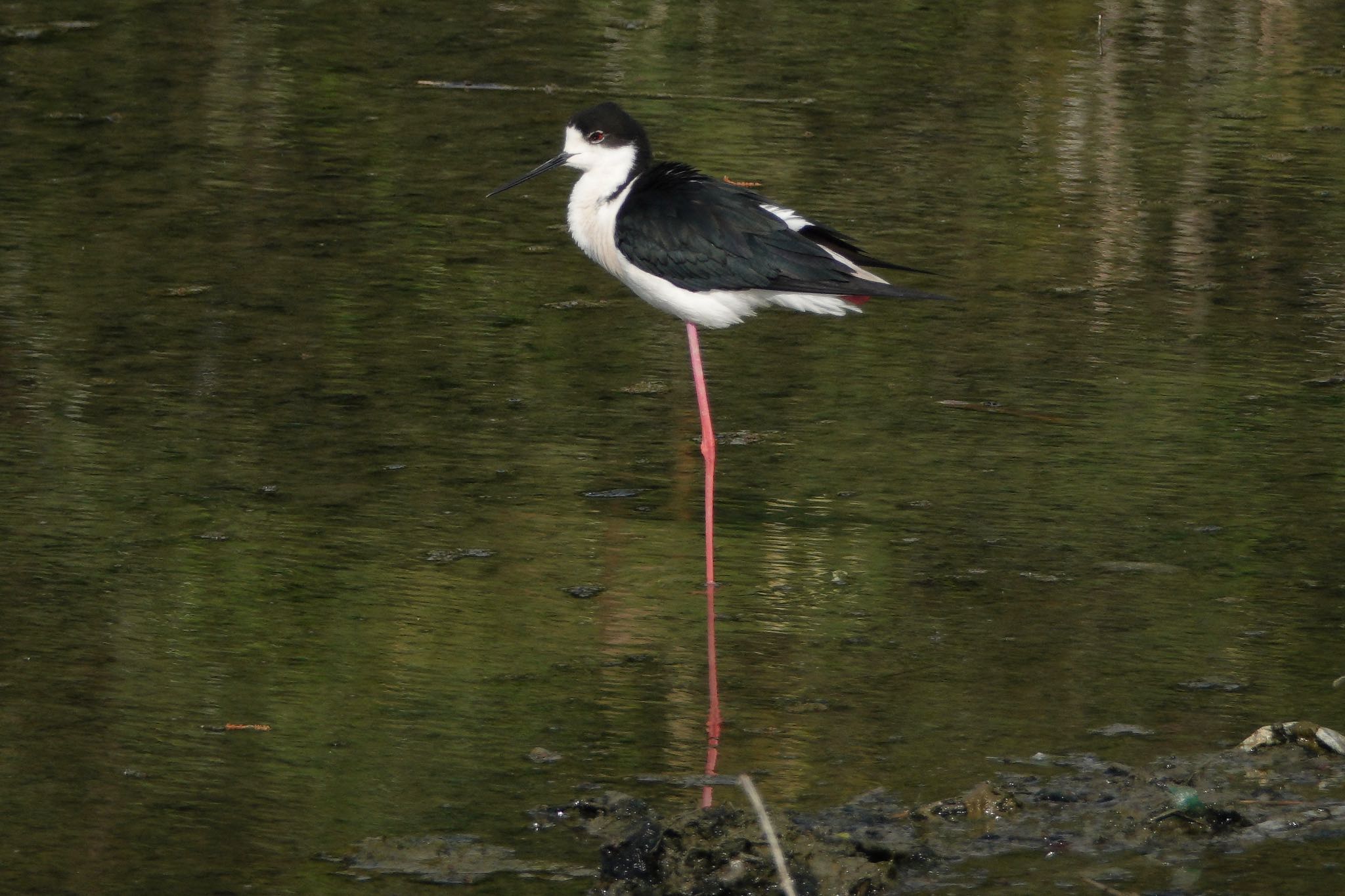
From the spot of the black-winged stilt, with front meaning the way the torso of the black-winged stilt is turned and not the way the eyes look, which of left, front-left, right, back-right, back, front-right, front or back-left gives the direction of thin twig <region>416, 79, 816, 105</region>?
right

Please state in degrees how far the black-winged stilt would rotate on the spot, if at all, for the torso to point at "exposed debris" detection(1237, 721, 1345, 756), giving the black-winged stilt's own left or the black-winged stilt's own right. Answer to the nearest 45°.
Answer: approximately 135° to the black-winged stilt's own left

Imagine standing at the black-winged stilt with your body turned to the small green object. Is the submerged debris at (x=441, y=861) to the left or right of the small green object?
right

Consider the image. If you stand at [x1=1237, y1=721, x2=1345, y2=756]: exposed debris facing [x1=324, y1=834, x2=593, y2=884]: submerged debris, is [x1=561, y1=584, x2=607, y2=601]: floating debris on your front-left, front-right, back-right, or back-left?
front-right

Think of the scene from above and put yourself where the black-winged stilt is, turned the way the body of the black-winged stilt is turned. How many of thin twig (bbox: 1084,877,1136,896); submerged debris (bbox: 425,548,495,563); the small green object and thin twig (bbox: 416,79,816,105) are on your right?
1

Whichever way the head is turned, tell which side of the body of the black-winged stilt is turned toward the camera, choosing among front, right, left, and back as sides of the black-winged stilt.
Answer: left

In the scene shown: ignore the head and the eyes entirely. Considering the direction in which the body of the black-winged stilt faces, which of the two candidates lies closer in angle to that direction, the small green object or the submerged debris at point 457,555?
the submerged debris

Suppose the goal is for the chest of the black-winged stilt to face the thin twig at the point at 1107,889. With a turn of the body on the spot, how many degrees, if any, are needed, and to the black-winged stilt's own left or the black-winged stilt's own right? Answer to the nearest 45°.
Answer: approximately 90° to the black-winged stilt's own left

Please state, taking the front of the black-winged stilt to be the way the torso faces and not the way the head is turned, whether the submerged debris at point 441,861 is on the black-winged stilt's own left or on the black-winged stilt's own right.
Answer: on the black-winged stilt's own left

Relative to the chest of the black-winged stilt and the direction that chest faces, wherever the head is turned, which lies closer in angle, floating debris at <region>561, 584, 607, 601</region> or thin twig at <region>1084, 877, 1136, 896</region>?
the floating debris
